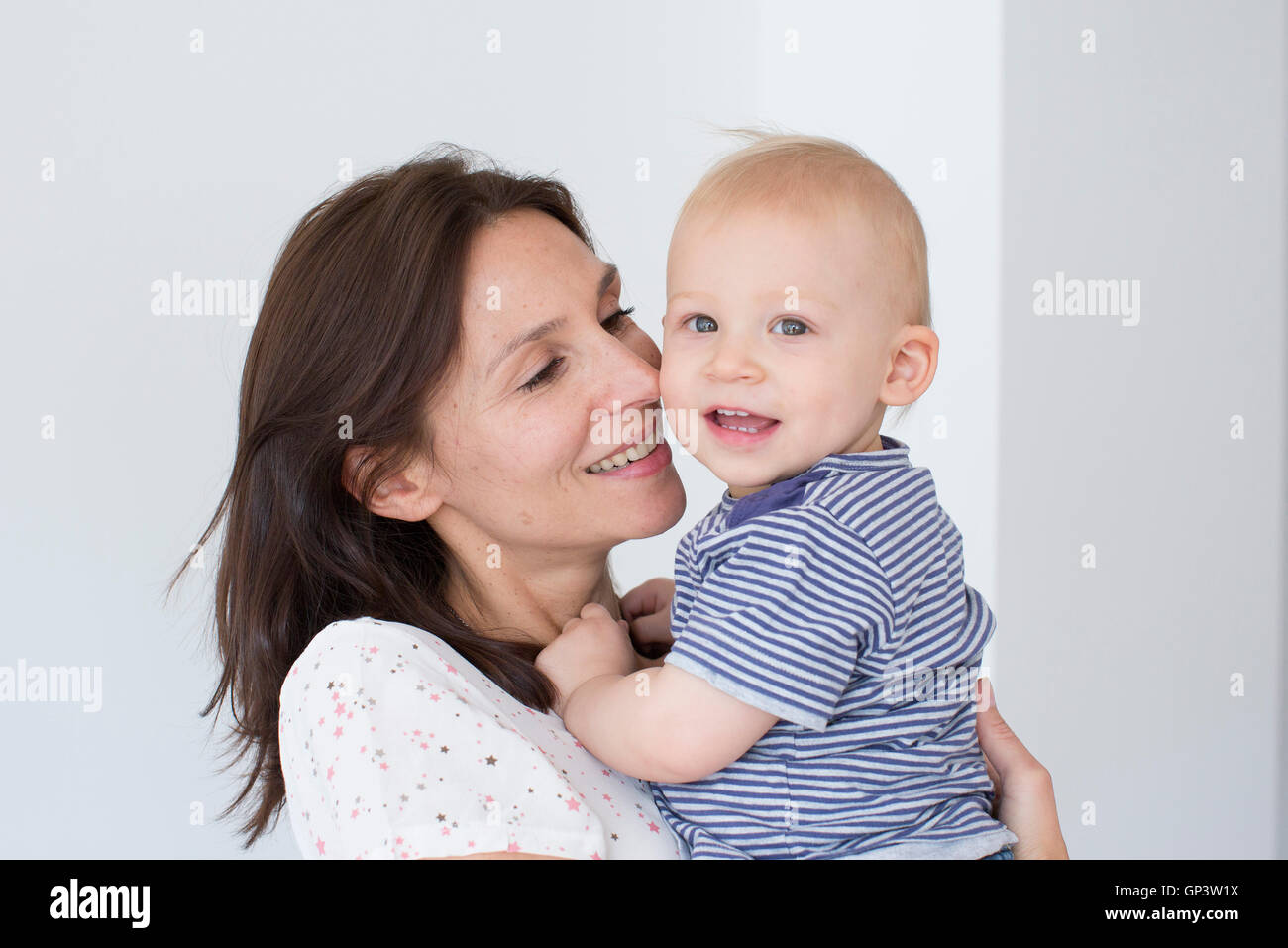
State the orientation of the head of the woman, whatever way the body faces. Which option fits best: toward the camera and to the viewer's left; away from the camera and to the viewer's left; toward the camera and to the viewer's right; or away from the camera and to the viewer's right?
toward the camera and to the viewer's right

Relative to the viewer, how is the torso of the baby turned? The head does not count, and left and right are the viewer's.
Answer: facing to the left of the viewer
